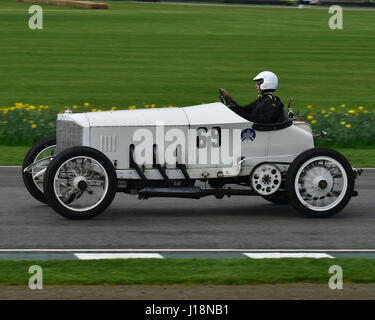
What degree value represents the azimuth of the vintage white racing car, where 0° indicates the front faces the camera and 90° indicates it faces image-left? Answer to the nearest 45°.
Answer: approximately 90°

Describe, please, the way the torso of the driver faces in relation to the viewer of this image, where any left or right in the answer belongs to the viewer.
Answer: facing to the left of the viewer

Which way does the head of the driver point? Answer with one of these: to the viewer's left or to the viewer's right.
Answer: to the viewer's left
